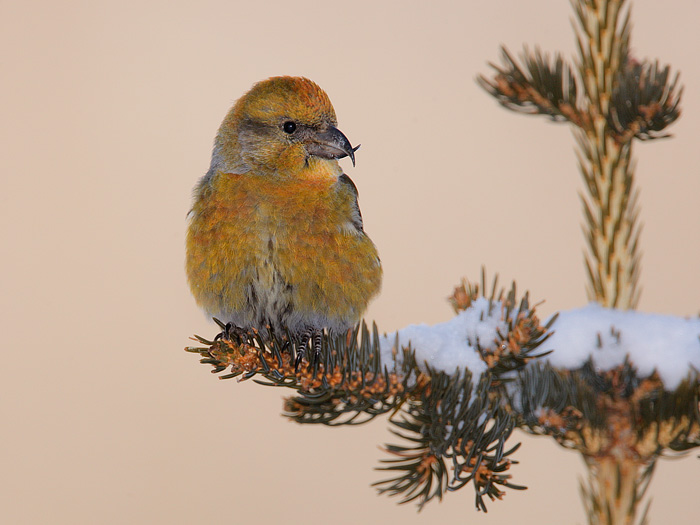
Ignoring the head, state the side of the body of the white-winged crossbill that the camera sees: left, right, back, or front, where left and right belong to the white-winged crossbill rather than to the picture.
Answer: front
